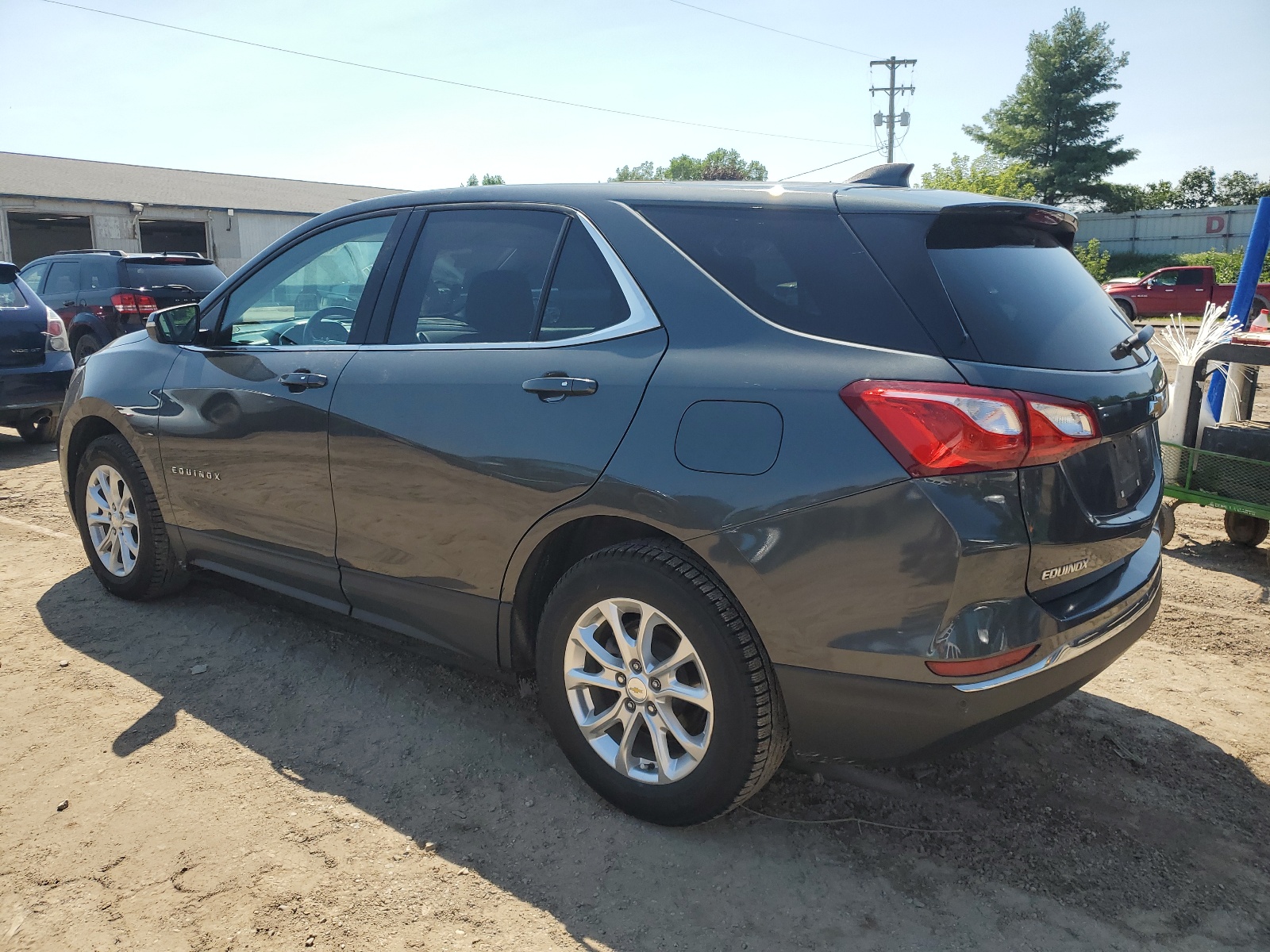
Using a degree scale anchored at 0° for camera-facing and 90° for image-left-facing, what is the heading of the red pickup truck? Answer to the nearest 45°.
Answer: approximately 90°

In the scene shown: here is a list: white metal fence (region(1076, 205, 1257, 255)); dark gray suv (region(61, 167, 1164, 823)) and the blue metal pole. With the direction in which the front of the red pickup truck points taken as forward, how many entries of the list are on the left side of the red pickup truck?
2

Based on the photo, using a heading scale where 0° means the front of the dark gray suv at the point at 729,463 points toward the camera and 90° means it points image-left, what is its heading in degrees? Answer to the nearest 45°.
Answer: approximately 135°

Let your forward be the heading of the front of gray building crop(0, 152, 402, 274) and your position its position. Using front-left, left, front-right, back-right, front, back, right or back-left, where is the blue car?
front-right

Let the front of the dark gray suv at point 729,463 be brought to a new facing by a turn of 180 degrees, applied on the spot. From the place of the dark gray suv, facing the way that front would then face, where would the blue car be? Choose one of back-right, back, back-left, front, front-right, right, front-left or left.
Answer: back

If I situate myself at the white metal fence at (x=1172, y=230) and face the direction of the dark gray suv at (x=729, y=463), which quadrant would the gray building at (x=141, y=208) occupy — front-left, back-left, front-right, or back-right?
front-right

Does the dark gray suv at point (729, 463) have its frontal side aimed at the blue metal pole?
no

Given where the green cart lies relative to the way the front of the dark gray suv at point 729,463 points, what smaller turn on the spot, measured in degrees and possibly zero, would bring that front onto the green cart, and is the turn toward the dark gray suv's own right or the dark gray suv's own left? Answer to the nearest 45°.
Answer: approximately 90° to the dark gray suv's own right

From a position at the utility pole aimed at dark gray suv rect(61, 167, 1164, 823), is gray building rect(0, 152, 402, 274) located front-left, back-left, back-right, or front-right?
front-right

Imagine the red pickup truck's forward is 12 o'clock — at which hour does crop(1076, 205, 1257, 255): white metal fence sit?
The white metal fence is roughly at 3 o'clock from the red pickup truck.

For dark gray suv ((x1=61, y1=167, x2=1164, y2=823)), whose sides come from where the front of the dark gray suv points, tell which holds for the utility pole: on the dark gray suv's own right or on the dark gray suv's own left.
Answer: on the dark gray suv's own right

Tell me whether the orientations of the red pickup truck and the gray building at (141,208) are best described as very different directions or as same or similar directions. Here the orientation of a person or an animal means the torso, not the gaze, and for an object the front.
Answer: very different directions

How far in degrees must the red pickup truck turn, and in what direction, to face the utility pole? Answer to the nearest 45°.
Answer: approximately 45° to its right

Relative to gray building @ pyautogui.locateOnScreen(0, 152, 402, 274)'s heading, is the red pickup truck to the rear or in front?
in front

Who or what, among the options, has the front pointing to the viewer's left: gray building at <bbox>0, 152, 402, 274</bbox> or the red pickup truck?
the red pickup truck

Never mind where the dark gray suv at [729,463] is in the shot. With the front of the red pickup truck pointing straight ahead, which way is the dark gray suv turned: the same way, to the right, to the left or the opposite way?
the same way

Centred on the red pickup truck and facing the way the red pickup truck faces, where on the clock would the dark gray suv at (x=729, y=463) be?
The dark gray suv is roughly at 9 o'clock from the red pickup truck.

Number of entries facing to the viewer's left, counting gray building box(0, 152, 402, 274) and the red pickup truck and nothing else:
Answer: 1
